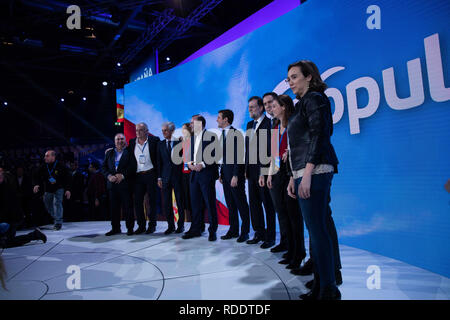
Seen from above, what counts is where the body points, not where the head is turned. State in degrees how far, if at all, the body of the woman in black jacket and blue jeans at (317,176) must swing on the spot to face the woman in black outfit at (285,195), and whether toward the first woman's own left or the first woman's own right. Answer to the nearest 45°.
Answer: approximately 90° to the first woman's own right

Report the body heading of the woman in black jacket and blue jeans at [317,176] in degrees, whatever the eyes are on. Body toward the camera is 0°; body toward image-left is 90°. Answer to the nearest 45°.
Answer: approximately 90°

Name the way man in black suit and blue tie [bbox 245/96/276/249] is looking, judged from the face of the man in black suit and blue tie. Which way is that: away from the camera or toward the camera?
toward the camera

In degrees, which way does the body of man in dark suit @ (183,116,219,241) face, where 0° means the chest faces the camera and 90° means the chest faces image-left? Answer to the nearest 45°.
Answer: approximately 45°

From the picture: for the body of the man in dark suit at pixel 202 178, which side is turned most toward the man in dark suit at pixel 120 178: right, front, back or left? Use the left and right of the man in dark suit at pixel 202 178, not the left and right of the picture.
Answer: right

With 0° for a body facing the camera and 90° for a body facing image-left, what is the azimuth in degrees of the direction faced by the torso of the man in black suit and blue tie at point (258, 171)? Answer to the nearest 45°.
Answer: approximately 45°

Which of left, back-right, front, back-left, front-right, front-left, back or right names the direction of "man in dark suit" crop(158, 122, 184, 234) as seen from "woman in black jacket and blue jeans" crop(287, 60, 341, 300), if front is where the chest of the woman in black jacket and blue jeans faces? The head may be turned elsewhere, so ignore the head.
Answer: front-right

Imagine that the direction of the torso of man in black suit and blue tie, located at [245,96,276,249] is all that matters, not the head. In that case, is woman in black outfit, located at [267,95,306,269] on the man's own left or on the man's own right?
on the man's own left
